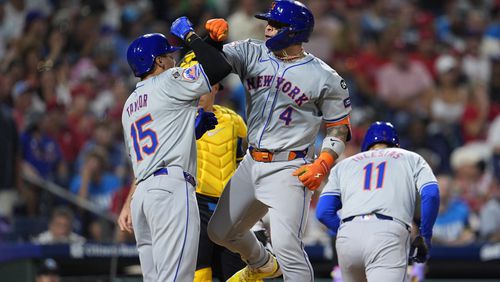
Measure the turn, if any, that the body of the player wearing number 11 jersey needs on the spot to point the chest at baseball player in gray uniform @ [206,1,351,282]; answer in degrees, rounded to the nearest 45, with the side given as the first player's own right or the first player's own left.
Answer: approximately 90° to the first player's own left

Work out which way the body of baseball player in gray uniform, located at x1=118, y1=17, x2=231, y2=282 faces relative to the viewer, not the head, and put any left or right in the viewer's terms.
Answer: facing away from the viewer and to the right of the viewer

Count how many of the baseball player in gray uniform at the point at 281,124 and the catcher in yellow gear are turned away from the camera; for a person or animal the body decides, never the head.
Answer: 0

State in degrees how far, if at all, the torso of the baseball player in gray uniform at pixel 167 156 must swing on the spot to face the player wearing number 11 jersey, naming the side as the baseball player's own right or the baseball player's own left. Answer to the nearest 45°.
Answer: approximately 45° to the baseball player's own right

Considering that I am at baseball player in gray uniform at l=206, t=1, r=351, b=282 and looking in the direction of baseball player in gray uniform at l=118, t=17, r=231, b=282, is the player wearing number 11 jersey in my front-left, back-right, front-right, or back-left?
back-right

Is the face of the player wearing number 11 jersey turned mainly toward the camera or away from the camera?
away from the camera

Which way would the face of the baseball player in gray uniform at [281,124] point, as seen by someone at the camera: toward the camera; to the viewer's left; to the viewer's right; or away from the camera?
to the viewer's left

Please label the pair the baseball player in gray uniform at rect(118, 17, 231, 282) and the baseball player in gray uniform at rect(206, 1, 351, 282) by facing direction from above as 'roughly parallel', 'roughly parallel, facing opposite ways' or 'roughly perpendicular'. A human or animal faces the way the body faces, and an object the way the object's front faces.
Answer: roughly parallel, facing opposite ways

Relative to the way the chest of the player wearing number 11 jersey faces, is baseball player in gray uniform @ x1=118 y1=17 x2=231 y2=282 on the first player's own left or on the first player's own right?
on the first player's own left

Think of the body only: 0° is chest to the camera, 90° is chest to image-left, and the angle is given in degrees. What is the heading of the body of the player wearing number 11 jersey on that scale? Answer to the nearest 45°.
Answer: approximately 180°
